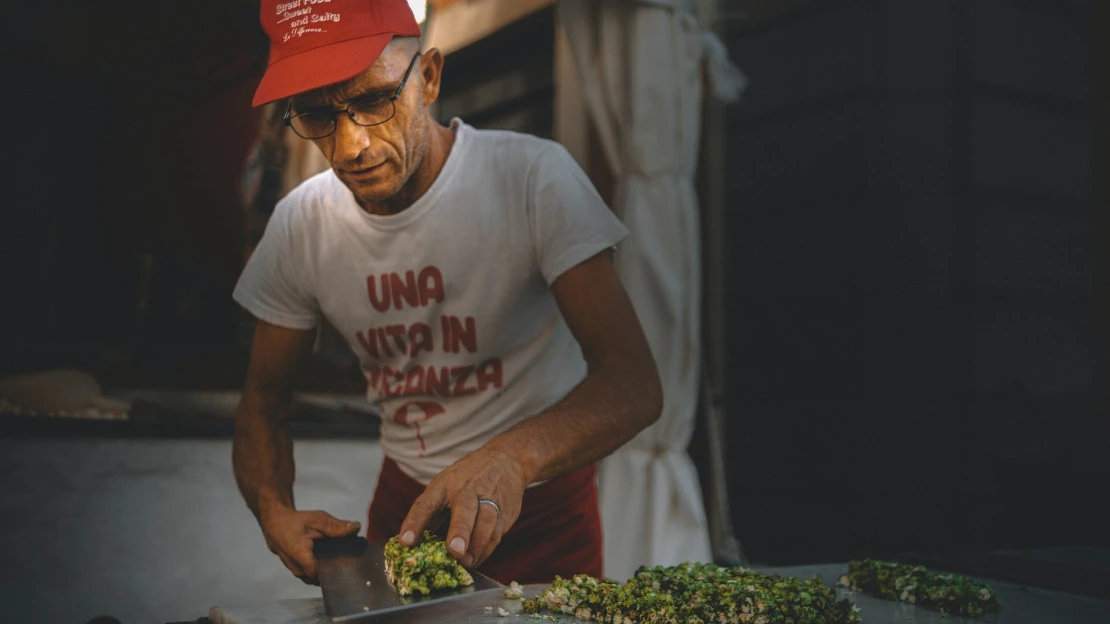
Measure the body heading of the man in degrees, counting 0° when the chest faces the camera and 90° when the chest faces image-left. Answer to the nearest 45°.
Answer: approximately 45°

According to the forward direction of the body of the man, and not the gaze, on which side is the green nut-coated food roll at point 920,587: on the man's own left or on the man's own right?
on the man's own left

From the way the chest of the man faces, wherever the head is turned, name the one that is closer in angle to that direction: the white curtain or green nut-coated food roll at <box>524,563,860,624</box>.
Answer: the green nut-coated food roll

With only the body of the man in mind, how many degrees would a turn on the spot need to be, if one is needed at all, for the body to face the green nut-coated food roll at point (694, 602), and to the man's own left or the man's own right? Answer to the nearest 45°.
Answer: approximately 90° to the man's own left

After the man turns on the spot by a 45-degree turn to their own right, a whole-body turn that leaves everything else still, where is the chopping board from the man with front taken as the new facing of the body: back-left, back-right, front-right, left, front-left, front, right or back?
left

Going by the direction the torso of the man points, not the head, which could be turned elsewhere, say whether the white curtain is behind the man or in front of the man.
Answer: behind
